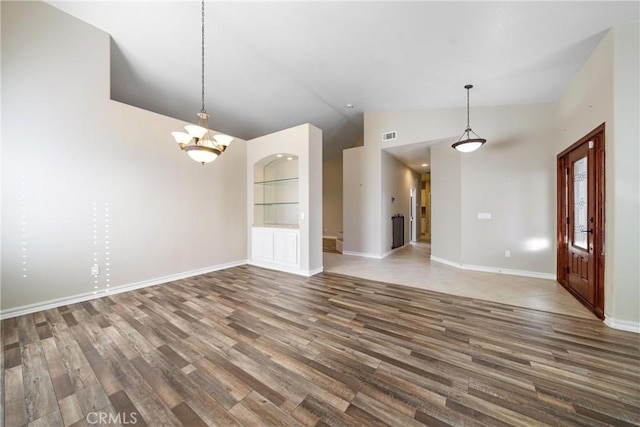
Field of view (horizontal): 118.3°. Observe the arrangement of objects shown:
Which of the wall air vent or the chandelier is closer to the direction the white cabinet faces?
the chandelier

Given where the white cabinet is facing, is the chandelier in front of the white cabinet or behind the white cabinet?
in front

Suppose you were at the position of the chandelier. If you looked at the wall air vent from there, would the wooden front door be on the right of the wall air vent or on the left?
right

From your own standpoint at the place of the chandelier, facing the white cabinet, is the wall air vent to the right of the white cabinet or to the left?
right

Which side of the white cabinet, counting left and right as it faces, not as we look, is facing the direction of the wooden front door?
left

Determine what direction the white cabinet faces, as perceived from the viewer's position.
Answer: facing the viewer and to the left of the viewer

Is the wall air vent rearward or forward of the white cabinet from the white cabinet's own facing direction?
rearward
